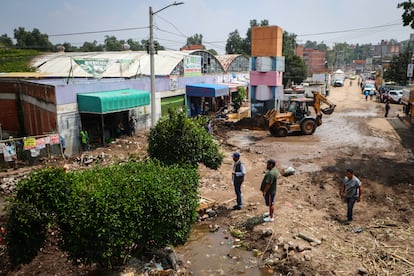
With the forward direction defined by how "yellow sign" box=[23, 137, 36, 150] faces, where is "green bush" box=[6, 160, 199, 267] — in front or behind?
in front

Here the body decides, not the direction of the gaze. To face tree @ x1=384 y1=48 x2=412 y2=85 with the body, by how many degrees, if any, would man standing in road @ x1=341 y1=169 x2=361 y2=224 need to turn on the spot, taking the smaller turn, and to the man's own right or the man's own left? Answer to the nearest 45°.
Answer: approximately 135° to the man's own right

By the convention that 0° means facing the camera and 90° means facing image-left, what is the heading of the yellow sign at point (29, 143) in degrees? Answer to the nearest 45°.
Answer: approximately 0°

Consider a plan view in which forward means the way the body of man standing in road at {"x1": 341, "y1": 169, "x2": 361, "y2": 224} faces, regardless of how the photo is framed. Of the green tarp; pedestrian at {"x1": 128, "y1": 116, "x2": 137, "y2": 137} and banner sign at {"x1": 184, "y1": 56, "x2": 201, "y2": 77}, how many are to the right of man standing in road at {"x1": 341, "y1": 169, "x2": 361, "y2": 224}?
3

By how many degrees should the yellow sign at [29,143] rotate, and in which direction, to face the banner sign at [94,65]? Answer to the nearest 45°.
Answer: approximately 135° to its left

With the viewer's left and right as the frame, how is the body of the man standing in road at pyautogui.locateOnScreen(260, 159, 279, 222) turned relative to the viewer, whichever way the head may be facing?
facing to the left of the viewer

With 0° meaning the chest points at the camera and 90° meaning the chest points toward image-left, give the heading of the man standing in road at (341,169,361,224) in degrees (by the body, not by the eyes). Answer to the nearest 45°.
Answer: approximately 45°

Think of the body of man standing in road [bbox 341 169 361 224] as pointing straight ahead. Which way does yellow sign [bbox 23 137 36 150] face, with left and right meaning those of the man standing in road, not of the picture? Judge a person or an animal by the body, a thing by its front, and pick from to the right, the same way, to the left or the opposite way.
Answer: to the left

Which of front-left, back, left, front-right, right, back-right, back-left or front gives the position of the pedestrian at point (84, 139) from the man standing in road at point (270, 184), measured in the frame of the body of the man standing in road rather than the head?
front-right

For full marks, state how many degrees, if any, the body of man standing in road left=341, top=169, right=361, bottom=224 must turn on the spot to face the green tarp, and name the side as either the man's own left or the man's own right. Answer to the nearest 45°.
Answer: approximately 90° to the man's own right

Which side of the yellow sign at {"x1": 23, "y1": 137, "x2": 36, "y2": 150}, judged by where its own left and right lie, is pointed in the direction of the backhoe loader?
left

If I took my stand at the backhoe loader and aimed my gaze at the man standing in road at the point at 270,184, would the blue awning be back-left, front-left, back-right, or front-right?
back-right
